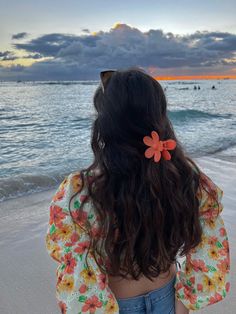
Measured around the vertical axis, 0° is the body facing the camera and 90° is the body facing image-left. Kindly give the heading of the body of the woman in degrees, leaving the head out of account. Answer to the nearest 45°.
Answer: approximately 180°

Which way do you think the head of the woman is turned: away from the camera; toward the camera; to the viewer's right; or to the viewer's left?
away from the camera
